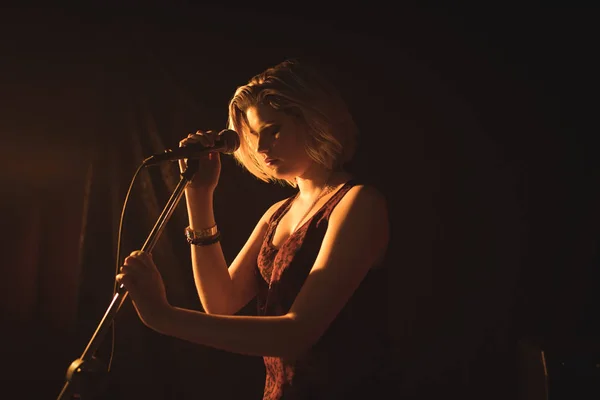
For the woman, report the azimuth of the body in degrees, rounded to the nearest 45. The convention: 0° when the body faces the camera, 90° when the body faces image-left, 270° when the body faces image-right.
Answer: approximately 45°
